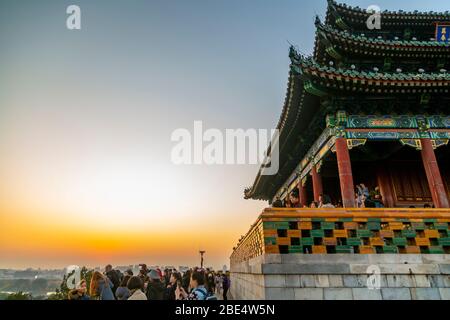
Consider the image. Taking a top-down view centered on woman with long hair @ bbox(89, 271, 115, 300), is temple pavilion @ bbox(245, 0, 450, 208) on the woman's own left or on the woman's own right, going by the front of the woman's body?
on the woman's own right

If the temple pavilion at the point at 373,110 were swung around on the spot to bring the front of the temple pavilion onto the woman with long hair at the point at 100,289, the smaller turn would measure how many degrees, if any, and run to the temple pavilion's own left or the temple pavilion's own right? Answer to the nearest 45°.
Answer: approximately 45° to the temple pavilion's own right

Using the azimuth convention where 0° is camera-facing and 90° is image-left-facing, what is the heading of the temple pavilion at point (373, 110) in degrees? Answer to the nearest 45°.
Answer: approximately 0°

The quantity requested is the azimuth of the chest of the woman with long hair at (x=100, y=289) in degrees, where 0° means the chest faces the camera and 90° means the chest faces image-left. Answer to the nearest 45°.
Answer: approximately 135°

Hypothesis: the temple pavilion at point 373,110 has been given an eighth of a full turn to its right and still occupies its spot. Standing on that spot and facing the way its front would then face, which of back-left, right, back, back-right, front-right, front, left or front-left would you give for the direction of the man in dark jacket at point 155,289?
front

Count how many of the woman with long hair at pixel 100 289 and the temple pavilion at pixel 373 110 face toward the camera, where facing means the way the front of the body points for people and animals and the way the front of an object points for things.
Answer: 1
